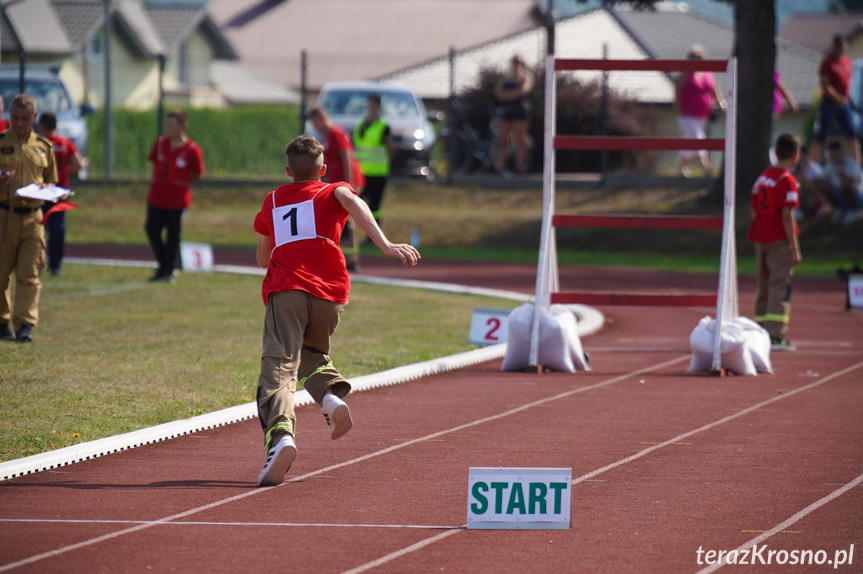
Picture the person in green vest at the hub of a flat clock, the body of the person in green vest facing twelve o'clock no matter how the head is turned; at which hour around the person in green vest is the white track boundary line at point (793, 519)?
The white track boundary line is roughly at 10 o'clock from the person in green vest.

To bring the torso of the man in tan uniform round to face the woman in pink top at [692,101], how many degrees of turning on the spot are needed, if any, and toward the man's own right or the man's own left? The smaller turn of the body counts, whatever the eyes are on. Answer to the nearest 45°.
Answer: approximately 135° to the man's own left

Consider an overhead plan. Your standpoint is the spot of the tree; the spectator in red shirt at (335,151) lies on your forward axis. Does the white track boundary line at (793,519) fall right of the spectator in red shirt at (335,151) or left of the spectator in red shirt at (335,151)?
left

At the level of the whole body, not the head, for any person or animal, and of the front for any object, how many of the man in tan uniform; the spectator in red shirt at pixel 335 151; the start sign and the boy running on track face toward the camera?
2

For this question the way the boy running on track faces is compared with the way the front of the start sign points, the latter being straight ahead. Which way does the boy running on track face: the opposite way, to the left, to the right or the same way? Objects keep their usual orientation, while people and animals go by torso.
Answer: the opposite way

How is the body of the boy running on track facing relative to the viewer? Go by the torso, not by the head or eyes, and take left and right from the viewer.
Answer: facing away from the viewer

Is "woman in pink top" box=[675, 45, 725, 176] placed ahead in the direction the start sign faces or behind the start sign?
behind

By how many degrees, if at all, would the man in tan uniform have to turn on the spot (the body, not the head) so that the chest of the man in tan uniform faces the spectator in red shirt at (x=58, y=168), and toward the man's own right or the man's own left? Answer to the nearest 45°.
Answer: approximately 180°

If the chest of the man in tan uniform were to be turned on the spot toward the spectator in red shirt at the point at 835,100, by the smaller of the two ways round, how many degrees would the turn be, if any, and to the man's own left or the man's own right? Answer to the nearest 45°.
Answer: approximately 135° to the man's own left

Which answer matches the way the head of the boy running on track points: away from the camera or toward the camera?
away from the camera

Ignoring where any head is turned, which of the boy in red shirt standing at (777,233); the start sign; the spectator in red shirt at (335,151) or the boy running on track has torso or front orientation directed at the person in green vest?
the boy running on track

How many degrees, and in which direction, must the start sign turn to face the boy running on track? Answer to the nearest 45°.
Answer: approximately 135° to its right
